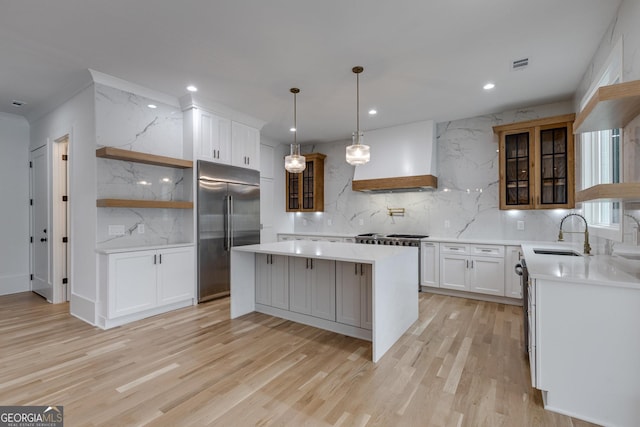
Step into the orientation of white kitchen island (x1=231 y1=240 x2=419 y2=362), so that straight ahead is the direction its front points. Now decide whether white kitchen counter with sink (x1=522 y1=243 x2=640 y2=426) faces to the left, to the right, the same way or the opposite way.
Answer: to the right

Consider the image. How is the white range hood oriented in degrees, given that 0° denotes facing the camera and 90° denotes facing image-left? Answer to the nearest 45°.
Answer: approximately 45°

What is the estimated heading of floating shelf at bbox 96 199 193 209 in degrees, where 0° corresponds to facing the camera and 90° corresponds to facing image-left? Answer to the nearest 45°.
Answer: approximately 315°

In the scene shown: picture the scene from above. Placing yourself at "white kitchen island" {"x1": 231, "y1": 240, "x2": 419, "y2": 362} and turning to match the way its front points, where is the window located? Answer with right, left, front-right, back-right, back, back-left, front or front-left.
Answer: back-left

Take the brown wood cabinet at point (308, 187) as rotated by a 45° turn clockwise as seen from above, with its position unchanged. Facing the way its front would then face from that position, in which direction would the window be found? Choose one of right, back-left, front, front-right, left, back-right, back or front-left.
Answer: back-left

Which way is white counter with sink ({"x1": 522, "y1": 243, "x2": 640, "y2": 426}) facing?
to the viewer's left

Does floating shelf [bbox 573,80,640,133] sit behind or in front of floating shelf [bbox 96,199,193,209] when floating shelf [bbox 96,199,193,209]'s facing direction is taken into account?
in front

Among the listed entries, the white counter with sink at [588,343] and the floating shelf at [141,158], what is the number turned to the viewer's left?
1

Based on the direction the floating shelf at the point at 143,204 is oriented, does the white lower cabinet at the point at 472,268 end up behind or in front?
in front
